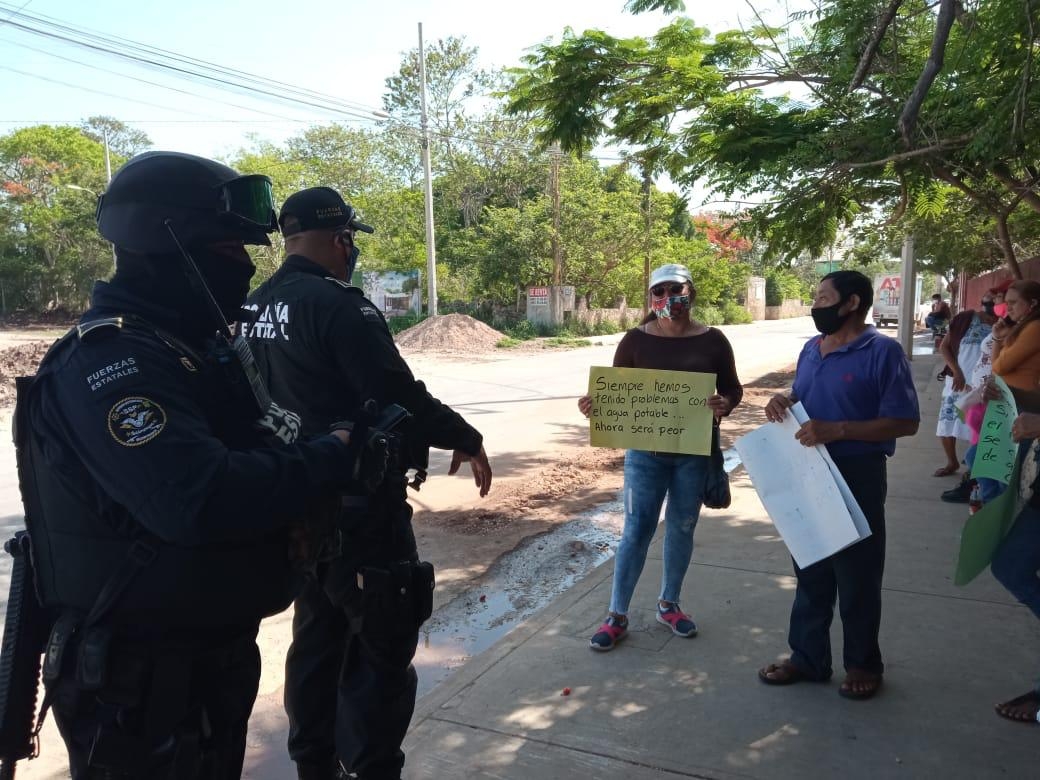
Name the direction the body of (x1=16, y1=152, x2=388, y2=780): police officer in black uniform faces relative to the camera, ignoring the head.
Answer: to the viewer's right

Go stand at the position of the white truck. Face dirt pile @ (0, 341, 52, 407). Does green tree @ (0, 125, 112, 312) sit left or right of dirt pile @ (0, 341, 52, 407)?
right

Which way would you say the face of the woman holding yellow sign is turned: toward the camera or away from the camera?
toward the camera

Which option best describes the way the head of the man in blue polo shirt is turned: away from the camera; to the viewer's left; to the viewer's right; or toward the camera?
to the viewer's left

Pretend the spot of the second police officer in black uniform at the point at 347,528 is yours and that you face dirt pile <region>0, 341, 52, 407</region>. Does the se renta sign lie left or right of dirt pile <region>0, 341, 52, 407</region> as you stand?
right

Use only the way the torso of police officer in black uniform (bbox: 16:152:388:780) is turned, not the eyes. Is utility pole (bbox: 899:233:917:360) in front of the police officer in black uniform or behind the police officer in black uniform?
in front

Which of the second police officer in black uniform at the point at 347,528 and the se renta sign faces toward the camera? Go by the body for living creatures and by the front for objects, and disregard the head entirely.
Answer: the se renta sign

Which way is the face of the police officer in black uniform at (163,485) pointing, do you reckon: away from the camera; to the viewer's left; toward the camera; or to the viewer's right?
to the viewer's right

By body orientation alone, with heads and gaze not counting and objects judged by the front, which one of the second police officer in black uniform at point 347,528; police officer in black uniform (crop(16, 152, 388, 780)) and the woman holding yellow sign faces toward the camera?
the woman holding yellow sign

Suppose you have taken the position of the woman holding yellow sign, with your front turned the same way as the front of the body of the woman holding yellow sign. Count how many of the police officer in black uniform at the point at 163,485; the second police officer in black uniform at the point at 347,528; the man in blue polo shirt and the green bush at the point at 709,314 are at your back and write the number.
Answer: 1

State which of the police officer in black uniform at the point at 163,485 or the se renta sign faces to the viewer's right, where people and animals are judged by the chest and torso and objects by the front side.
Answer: the police officer in black uniform

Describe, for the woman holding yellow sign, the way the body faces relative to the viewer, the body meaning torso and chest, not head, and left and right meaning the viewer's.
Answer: facing the viewer

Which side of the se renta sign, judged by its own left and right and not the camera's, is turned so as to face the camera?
front

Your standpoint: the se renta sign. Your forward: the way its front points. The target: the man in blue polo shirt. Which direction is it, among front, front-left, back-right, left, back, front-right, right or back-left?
front

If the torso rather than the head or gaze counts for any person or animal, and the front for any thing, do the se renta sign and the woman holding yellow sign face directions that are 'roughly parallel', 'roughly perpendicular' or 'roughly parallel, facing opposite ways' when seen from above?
roughly parallel

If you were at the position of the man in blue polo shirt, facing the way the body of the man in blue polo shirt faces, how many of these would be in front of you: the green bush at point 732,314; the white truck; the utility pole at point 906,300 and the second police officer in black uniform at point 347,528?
1

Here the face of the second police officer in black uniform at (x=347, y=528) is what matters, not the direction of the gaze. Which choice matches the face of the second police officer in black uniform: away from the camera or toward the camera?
away from the camera

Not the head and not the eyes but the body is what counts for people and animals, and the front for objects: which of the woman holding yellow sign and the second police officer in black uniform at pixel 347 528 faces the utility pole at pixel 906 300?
the second police officer in black uniform
